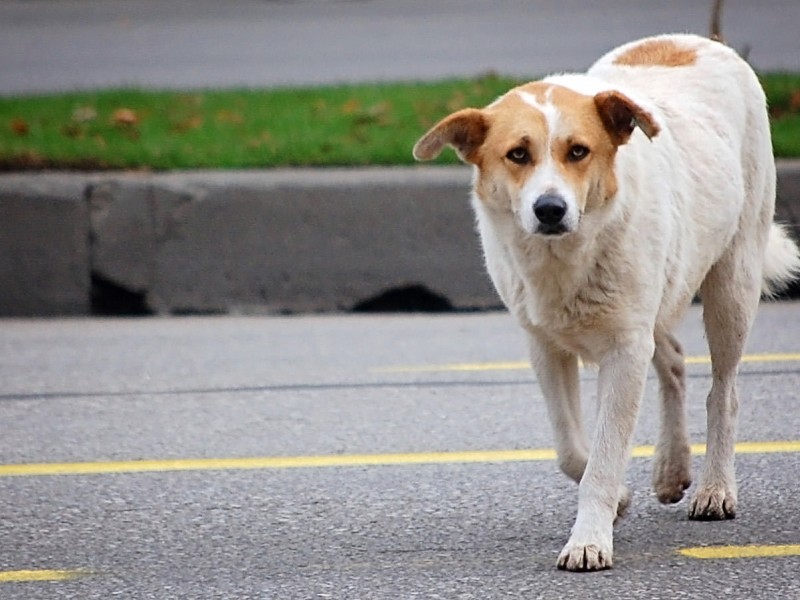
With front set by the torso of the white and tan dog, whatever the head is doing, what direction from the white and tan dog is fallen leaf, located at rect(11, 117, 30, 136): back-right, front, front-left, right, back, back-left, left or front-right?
right

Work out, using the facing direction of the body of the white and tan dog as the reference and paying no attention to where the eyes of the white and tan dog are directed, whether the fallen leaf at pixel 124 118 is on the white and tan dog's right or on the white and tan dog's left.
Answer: on the white and tan dog's right

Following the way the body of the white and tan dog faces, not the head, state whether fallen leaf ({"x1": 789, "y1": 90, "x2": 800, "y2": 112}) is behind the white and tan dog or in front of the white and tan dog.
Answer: behind

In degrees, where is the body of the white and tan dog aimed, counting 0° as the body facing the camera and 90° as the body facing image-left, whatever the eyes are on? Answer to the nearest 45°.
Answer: approximately 45°

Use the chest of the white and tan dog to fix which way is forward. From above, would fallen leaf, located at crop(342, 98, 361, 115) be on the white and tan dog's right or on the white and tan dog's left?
on the white and tan dog's right
